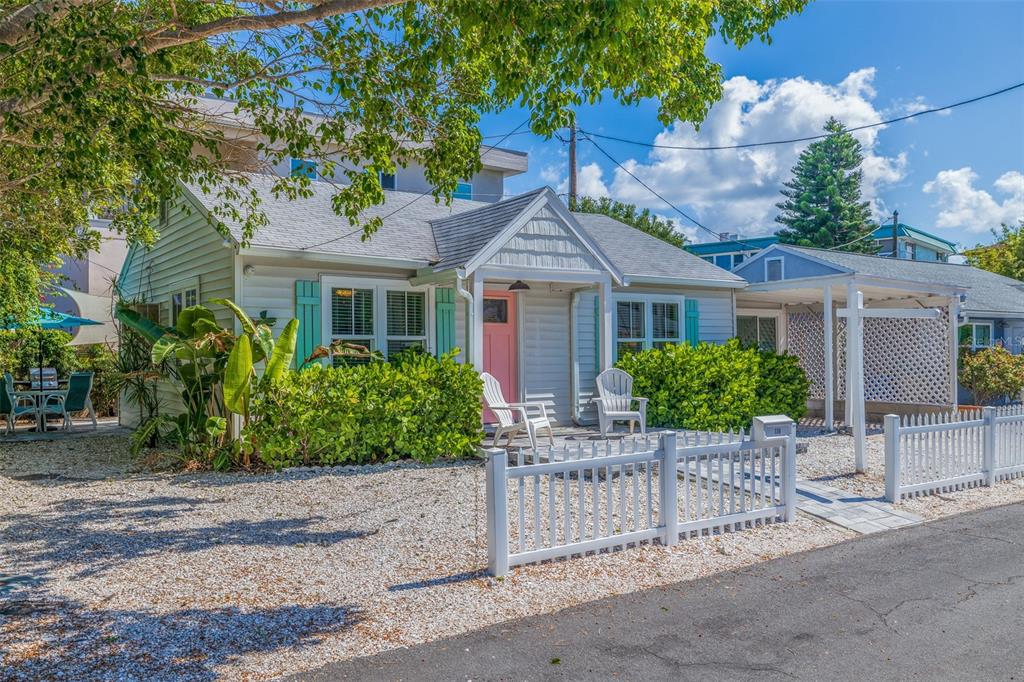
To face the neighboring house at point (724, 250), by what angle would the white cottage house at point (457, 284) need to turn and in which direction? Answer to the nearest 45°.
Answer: approximately 90° to its left

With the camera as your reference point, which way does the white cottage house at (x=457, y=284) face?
facing the viewer and to the right of the viewer

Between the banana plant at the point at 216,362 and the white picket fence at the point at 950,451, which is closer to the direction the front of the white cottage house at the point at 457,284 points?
the white picket fence

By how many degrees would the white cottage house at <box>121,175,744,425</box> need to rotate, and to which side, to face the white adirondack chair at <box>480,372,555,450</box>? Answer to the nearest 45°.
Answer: approximately 45° to its right

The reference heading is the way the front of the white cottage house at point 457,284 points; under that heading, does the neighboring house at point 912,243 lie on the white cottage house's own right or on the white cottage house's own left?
on the white cottage house's own left

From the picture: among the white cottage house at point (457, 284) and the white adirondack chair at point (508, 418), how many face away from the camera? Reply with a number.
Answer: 0

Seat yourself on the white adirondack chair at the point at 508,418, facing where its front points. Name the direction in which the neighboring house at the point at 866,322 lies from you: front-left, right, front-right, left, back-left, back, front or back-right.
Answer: left

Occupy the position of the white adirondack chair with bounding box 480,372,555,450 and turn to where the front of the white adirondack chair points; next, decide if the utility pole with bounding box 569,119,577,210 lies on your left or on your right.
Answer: on your left

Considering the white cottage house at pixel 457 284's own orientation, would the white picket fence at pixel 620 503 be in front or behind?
in front
